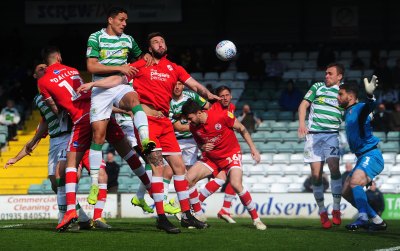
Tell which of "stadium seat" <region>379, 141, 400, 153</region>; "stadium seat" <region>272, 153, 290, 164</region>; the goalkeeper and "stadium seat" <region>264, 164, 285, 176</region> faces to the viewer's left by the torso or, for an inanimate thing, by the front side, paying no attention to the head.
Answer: the goalkeeper

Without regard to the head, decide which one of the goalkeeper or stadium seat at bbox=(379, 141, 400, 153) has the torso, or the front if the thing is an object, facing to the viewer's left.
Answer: the goalkeeper

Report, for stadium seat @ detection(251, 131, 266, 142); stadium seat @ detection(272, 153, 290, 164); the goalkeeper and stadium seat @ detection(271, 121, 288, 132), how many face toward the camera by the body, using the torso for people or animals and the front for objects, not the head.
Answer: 3

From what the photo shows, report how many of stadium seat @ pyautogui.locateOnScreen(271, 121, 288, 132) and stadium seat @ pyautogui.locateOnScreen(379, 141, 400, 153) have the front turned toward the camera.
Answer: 2

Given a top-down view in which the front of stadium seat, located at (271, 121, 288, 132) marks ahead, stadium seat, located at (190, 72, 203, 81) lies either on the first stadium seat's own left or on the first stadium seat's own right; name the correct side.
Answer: on the first stadium seat's own right

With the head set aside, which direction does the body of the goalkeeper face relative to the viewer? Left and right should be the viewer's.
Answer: facing to the left of the viewer

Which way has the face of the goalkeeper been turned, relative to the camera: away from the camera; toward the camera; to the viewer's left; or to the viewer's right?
to the viewer's left

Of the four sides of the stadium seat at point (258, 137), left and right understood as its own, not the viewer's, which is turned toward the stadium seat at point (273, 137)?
left

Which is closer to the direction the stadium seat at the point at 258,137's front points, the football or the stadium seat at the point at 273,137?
the football
